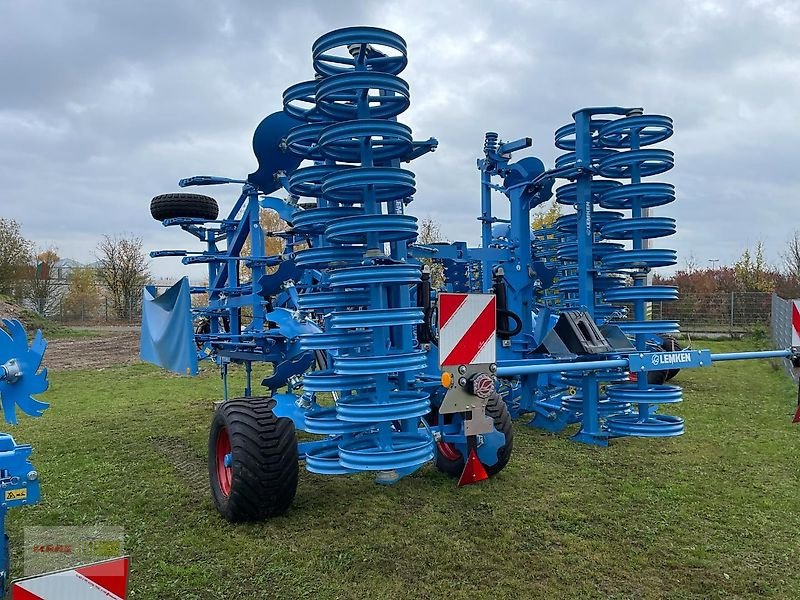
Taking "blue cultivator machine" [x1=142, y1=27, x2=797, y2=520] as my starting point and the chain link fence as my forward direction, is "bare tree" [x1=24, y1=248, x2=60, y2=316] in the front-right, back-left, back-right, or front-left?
front-left

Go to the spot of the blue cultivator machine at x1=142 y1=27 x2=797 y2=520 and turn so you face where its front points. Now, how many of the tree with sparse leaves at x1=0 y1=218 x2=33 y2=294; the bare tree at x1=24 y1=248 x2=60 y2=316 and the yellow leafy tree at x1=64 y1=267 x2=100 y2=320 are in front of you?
3

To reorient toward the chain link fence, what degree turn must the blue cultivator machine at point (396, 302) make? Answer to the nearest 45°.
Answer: approximately 90° to its right

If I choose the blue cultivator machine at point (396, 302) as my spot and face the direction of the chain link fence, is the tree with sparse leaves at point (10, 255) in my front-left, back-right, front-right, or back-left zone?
front-left

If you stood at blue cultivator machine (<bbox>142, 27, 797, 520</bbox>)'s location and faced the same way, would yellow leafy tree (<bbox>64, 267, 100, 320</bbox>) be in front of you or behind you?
in front

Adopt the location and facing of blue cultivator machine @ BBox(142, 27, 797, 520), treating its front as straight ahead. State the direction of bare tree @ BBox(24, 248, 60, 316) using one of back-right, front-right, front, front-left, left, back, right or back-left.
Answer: front

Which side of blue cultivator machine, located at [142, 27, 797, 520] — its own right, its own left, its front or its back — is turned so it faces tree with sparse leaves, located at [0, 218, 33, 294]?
front
